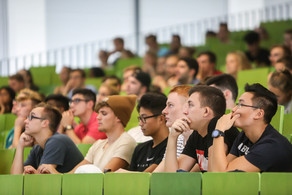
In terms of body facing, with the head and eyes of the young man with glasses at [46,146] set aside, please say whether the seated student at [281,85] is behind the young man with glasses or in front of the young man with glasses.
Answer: behind

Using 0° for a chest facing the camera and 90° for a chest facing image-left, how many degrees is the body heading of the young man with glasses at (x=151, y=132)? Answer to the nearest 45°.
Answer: approximately 45°

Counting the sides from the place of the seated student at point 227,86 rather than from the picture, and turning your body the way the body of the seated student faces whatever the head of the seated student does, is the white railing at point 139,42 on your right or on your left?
on your right

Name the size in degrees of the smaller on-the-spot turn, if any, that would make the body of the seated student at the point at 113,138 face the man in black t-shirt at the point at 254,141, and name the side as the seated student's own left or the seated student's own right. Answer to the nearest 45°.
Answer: approximately 90° to the seated student's own left

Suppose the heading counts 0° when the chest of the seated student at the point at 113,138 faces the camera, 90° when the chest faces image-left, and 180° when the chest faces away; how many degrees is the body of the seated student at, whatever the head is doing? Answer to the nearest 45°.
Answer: approximately 45°

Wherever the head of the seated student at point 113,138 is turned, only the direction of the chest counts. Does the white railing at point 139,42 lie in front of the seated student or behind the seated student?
behind

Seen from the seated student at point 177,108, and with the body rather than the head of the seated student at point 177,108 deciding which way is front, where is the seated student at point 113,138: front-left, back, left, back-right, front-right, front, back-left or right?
front-right
